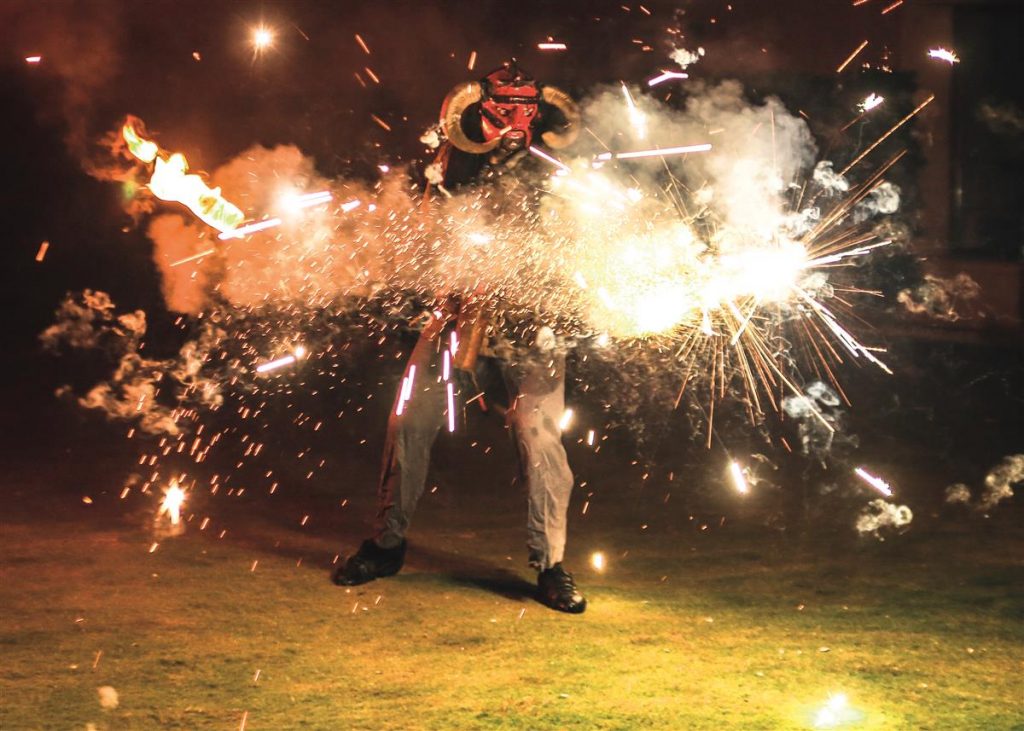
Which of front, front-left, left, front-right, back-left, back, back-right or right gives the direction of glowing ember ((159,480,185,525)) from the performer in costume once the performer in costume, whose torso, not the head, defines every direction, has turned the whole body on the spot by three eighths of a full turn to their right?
front

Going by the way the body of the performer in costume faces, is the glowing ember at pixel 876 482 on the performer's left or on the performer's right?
on the performer's left

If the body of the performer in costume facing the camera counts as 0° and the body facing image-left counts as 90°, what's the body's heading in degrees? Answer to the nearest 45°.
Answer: approximately 0°

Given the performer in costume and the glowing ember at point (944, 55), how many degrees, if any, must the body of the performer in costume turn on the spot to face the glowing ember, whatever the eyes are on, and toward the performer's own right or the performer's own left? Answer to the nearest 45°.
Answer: approximately 135° to the performer's own left

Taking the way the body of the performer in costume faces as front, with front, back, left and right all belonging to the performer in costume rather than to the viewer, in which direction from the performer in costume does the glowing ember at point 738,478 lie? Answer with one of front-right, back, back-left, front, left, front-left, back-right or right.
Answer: back-left
